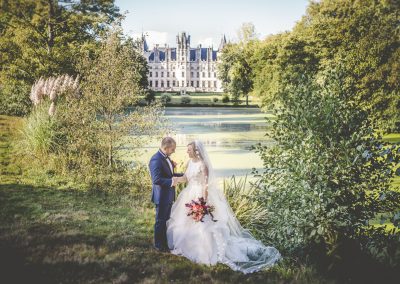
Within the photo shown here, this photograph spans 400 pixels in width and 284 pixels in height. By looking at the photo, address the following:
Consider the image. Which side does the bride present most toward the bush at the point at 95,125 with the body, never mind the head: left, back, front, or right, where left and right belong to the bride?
right

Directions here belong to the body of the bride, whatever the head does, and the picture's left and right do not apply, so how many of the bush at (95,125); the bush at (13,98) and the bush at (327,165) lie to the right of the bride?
2

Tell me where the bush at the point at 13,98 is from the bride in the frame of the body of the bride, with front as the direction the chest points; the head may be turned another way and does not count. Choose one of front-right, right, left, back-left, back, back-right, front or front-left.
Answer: right

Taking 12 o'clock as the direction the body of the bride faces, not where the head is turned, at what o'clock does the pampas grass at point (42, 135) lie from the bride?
The pampas grass is roughly at 3 o'clock from the bride.
